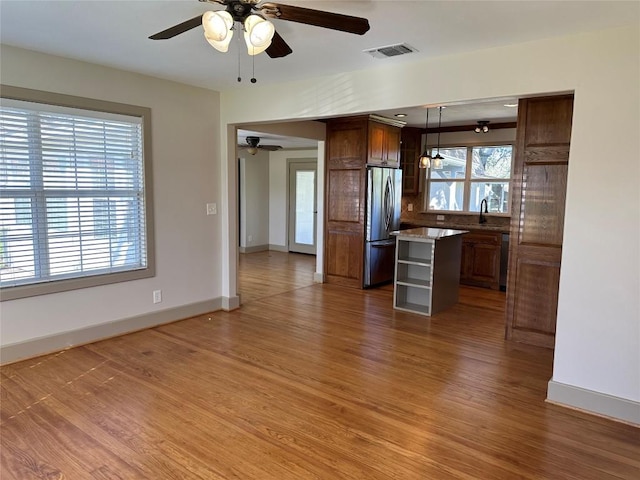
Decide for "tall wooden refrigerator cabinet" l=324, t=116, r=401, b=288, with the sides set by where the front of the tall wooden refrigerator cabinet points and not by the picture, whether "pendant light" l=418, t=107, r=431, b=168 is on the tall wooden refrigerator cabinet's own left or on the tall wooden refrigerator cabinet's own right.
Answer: on the tall wooden refrigerator cabinet's own left

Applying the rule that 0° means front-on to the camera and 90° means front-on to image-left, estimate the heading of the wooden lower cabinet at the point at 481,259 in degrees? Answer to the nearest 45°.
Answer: approximately 0°

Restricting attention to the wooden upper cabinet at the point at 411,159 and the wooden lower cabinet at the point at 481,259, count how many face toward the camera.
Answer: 2

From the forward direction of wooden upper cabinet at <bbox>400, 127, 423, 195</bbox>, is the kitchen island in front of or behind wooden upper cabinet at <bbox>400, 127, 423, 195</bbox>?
in front

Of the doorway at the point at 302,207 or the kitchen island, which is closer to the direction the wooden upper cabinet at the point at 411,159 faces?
the kitchen island

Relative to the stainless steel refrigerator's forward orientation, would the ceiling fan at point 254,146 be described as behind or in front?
behind

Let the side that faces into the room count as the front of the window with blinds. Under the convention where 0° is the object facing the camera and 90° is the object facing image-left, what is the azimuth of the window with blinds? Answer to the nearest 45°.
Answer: approximately 315°

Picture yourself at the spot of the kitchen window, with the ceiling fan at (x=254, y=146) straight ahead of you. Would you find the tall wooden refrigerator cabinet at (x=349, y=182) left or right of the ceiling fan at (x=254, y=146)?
left

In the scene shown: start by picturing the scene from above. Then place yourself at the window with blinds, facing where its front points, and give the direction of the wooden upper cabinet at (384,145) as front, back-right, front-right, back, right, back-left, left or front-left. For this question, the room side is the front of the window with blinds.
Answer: front-left

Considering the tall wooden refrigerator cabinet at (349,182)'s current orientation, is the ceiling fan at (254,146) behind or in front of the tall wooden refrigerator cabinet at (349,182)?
behind
